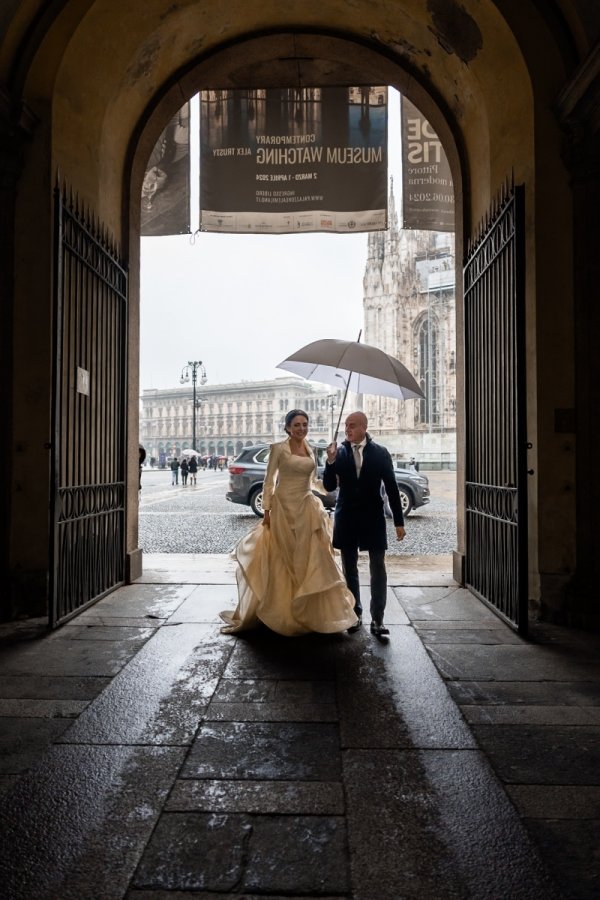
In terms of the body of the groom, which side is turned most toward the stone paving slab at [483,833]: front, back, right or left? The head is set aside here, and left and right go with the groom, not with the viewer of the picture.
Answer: front

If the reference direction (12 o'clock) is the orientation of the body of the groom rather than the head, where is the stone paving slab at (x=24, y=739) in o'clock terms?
The stone paving slab is roughly at 1 o'clock from the groom.

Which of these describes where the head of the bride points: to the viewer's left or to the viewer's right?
to the viewer's right

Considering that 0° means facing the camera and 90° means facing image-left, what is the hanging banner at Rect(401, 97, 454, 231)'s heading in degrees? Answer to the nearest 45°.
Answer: approximately 180°

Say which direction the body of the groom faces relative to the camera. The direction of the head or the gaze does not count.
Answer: toward the camera

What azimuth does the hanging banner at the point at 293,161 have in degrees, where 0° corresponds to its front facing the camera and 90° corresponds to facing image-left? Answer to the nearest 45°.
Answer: approximately 180°

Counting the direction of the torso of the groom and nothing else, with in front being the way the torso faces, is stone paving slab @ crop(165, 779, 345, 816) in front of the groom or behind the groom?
in front

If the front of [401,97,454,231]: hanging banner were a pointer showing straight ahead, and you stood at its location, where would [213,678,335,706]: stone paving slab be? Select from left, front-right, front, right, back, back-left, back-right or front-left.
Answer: back

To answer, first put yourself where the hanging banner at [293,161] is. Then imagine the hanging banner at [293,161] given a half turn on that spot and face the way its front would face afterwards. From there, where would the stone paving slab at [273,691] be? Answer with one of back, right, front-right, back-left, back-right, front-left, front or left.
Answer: front

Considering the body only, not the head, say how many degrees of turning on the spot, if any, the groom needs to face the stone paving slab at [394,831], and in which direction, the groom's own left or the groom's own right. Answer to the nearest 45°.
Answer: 0° — they already face it

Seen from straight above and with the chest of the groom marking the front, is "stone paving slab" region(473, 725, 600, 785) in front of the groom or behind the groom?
in front
